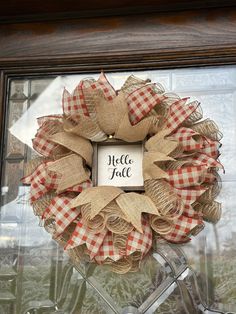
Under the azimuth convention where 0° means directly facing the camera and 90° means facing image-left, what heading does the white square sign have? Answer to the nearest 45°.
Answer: approximately 0°

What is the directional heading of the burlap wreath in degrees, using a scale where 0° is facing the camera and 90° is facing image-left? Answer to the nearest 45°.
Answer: approximately 0°
